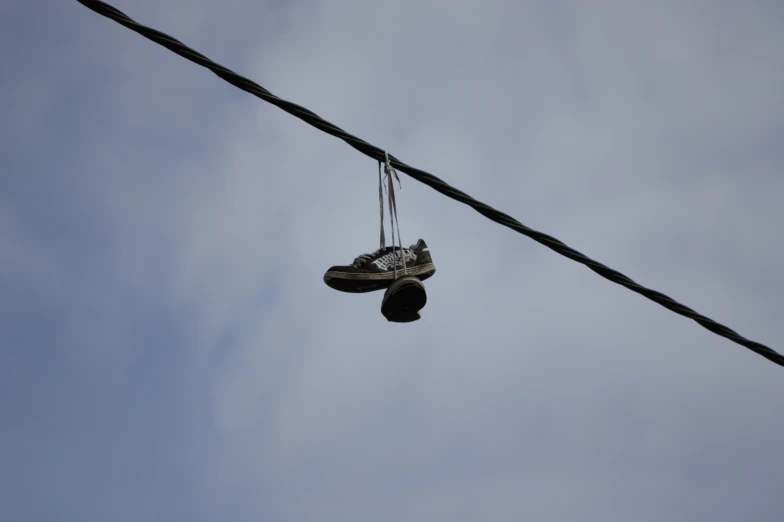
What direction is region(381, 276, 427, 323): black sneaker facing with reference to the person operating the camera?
facing the viewer

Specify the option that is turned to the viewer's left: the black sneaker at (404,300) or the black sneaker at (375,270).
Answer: the black sneaker at (375,270)

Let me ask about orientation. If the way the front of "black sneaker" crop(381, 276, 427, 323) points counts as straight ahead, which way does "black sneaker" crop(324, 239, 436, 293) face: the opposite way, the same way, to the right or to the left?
to the right

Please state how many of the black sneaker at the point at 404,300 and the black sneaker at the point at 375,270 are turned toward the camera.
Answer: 1

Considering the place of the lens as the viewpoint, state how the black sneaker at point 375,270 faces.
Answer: facing to the left of the viewer
